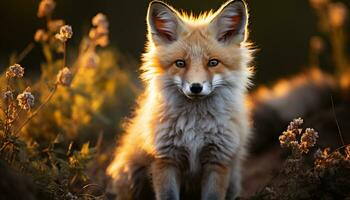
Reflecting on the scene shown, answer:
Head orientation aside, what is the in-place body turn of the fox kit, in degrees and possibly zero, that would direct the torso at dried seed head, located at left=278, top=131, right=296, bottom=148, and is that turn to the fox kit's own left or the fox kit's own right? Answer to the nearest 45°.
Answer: approximately 45° to the fox kit's own left

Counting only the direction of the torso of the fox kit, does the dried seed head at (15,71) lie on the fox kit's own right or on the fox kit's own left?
on the fox kit's own right

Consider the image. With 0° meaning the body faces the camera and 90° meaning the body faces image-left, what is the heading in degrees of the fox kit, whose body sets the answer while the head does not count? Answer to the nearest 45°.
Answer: approximately 0°

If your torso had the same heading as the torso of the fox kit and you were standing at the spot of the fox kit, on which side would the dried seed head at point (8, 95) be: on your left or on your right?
on your right
